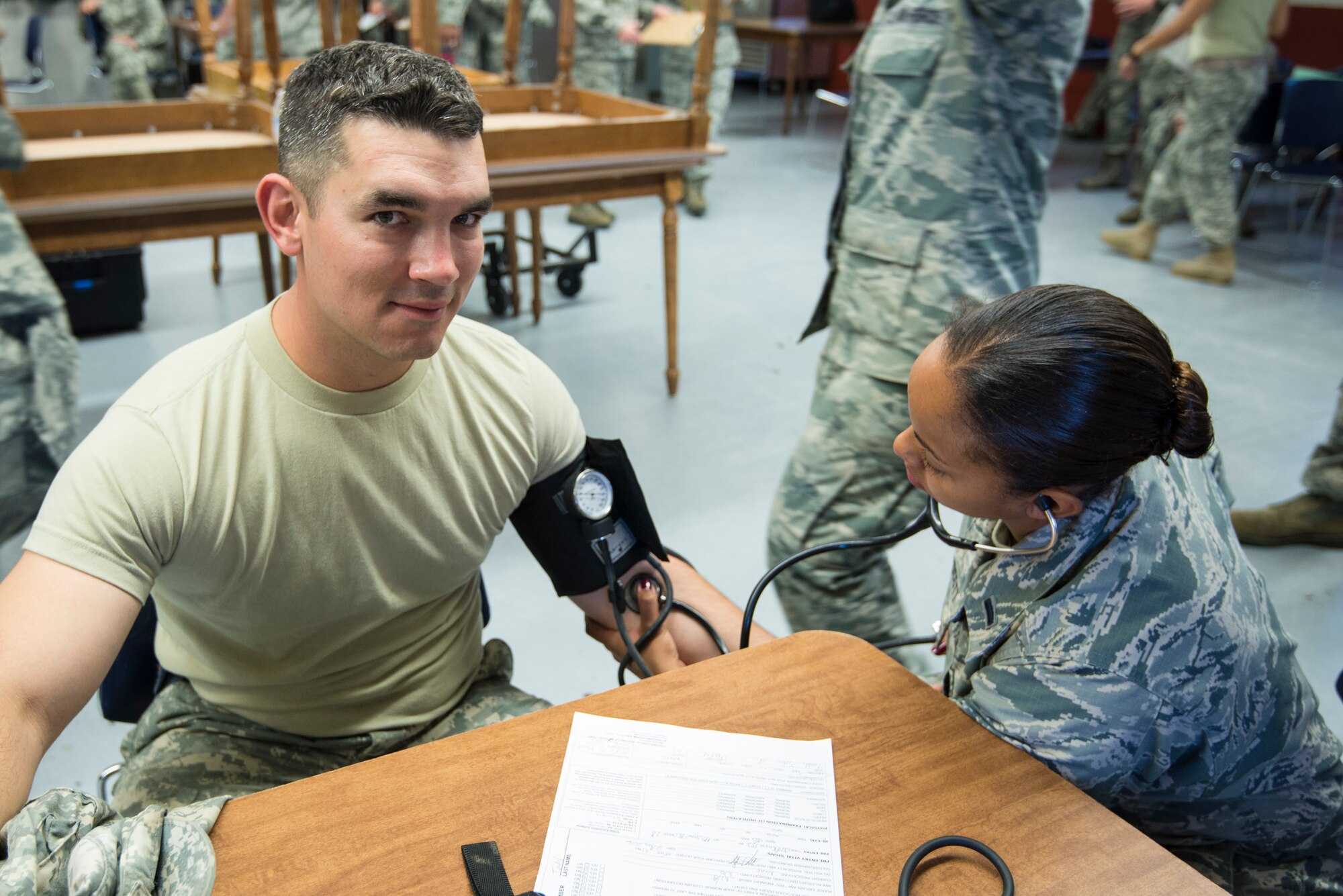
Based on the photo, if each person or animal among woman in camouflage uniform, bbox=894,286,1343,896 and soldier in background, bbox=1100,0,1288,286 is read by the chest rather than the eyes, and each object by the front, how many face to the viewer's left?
2

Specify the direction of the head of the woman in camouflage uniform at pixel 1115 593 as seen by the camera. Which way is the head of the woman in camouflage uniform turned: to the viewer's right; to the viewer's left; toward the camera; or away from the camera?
to the viewer's left

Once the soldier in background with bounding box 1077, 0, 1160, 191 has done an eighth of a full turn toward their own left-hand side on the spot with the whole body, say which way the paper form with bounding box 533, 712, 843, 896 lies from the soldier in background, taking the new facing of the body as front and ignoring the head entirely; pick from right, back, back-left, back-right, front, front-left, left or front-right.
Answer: front-left

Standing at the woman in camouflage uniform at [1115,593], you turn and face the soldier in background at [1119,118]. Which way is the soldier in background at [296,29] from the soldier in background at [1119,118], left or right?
left

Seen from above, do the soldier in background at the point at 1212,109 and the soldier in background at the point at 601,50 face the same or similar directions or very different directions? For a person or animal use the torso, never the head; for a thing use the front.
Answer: very different directions

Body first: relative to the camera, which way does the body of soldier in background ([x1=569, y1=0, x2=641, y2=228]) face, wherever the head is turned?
to the viewer's right

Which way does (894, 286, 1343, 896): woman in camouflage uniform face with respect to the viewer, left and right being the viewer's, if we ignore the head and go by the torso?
facing to the left of the viewer

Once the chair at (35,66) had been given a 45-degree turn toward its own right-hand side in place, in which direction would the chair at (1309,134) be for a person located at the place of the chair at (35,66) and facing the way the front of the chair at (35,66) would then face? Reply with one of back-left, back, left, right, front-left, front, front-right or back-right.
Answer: back

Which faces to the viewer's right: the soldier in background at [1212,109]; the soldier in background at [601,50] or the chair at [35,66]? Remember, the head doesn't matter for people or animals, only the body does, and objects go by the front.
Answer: the soldier in background at [601,50]
